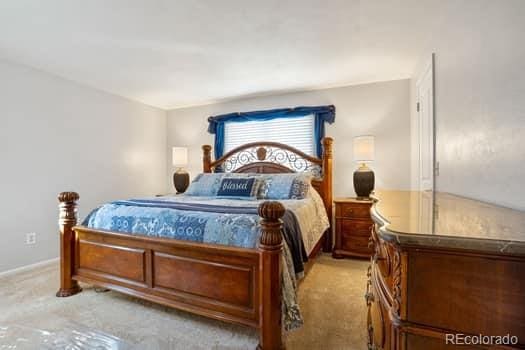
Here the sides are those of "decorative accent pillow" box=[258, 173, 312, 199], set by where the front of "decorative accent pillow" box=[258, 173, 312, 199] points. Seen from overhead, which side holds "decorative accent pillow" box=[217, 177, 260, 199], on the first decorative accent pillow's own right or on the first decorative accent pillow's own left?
on the first decorative accent pillow's own right

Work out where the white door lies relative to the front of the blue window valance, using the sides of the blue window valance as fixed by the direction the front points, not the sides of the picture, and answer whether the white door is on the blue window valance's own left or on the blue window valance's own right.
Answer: on the blue window valance's own left

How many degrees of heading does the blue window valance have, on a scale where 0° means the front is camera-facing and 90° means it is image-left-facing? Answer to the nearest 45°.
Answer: approximately 0°

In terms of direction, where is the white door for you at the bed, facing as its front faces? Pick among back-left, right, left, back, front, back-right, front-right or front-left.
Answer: back-left

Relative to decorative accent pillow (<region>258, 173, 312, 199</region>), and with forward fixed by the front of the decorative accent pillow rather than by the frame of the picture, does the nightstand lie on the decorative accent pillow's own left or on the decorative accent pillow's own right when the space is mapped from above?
on the decorative accent pillow's own left

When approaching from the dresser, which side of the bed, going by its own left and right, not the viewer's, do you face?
left
